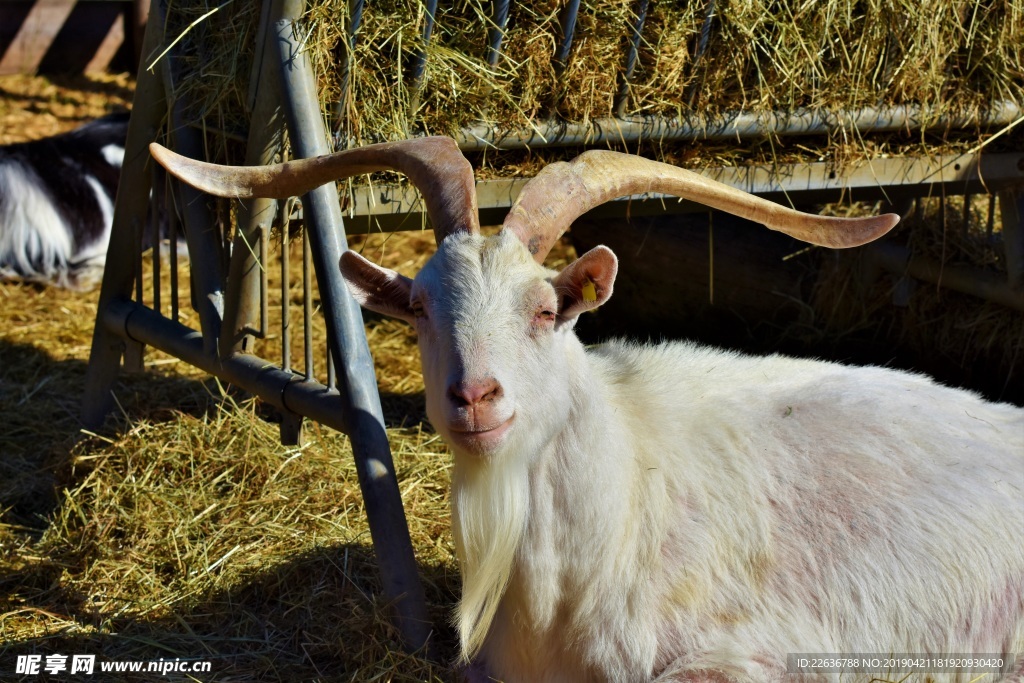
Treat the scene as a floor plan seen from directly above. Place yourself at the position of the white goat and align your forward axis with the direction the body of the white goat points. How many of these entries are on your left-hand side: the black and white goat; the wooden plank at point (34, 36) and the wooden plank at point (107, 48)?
0

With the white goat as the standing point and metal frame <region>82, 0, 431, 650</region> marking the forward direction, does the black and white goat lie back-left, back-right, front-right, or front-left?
front-right

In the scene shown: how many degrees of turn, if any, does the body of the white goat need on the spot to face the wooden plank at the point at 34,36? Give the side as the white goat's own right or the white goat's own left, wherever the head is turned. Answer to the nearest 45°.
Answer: approximately 90° to the white goat's own right

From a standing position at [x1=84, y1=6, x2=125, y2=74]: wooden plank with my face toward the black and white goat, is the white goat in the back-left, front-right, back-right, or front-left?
front-left

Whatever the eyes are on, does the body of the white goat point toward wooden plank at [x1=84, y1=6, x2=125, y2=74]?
no

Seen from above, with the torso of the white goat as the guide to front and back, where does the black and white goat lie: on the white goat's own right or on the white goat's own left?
on the white goat's own right
